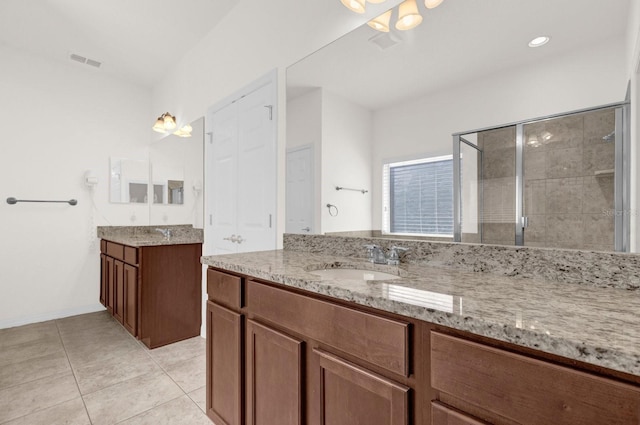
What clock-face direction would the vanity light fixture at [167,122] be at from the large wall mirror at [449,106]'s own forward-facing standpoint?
The vanity light fixture is roughly at 2 o'clock from the large wall mirror.

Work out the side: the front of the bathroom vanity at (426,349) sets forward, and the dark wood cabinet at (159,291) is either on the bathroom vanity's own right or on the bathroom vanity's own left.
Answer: on the bathroom vanity's own right

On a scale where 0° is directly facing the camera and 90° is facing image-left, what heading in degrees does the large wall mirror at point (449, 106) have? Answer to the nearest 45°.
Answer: approximately 45°

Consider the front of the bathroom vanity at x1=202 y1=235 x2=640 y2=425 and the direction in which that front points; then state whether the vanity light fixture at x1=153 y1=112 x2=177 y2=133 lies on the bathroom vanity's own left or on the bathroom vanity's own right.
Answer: on the bathroom vanity's own right

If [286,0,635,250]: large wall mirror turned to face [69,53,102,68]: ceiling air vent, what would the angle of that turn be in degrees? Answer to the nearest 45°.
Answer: approximately 45° to its right
